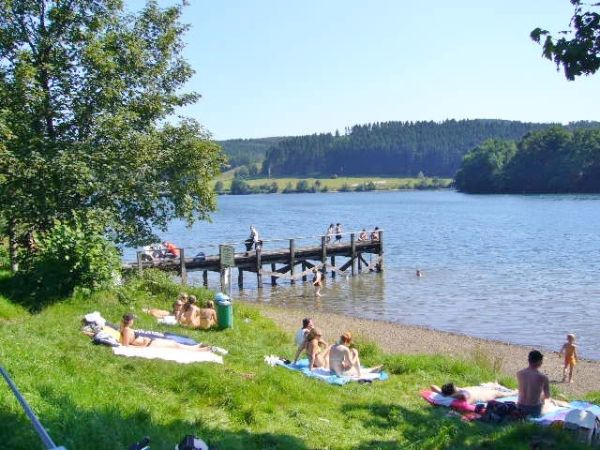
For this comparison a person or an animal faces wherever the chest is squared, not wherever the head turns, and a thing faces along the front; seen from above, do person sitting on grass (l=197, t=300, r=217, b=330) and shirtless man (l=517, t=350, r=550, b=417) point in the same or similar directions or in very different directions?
same or similar directions

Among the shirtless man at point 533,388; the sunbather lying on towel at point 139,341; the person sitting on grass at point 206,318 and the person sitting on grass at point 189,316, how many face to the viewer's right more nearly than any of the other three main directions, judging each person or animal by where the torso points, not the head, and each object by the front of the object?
1

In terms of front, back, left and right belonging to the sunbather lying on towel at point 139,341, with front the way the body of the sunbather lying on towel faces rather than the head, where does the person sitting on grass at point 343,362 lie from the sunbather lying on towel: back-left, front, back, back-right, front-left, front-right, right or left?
front

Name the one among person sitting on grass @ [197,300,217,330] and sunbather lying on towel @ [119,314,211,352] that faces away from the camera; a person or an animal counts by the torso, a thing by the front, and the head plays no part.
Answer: the person sitting on grass

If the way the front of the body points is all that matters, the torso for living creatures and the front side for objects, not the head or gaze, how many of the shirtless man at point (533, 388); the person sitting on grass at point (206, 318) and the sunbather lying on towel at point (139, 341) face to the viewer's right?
1

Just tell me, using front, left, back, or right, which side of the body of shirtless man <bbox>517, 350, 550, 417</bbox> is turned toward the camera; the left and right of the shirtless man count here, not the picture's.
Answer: back

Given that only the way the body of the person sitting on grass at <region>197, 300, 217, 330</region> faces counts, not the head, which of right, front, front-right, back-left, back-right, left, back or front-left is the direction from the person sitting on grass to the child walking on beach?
right

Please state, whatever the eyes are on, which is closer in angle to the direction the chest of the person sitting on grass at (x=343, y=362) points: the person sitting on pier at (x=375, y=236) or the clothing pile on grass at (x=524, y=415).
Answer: the person sitting on pier

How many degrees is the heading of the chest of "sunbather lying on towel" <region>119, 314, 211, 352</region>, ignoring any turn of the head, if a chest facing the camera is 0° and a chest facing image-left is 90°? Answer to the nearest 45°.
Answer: approximately 270°

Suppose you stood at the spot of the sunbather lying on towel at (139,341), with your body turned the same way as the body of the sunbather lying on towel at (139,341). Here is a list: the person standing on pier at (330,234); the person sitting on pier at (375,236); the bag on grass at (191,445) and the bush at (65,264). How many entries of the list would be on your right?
1

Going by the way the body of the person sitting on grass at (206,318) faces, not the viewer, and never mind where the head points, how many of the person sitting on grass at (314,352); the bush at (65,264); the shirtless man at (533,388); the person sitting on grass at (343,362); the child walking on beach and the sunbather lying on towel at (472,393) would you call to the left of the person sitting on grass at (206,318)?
1

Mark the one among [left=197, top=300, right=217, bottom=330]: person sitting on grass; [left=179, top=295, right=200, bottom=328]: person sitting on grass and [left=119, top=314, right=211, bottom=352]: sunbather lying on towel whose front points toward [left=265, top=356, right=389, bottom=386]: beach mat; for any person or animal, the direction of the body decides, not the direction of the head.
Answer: the sunbather lying on towel

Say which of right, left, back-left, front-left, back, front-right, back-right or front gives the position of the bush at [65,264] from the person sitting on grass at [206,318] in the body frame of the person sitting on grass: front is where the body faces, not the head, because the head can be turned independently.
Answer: left

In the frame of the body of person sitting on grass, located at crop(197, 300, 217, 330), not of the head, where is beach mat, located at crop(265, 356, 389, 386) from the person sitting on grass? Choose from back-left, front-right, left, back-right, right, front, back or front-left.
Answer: back-right

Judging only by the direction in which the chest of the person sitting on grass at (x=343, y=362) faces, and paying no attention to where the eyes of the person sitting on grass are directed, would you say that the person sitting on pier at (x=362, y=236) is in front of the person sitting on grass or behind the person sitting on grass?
in front

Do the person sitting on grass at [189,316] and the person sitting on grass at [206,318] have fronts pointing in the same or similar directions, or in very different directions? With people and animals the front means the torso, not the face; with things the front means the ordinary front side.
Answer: same or similar directions

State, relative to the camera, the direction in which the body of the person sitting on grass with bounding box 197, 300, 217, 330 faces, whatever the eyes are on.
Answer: away from the camera

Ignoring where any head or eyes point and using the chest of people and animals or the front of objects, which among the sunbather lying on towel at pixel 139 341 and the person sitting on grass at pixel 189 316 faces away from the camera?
the person sitting on grass
